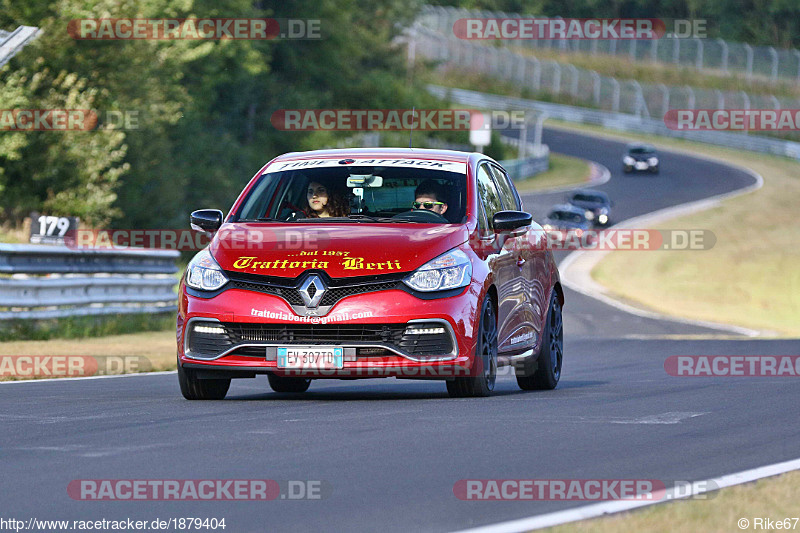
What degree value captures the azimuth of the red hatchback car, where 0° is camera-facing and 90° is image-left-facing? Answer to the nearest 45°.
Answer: approximately 0°

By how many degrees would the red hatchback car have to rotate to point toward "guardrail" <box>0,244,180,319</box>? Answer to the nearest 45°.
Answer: approximately 135° to its right
